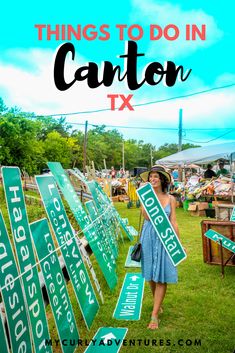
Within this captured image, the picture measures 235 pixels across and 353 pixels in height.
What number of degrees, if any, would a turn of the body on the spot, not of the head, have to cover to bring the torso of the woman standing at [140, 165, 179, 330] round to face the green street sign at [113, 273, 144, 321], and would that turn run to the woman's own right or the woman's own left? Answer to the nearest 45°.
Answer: approximately 135° to the woman's own right

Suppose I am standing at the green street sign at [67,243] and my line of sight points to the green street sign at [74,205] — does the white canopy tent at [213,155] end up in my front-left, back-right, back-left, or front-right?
front-right

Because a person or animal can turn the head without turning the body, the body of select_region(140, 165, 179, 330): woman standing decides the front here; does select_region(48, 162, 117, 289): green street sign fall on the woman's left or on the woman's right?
on the woman's right

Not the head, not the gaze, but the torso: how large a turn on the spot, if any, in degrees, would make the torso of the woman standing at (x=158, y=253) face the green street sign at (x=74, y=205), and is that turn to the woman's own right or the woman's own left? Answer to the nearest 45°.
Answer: approximately 135° to the woman's own right

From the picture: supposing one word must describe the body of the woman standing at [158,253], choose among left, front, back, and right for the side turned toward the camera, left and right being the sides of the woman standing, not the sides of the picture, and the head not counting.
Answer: front

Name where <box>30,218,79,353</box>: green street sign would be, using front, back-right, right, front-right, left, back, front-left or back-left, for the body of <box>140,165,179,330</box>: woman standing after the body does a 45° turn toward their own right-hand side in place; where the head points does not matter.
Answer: front

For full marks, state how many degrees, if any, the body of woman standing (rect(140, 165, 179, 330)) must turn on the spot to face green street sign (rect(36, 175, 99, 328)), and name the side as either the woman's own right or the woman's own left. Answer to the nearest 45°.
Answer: approximately 45° to the woman's own right

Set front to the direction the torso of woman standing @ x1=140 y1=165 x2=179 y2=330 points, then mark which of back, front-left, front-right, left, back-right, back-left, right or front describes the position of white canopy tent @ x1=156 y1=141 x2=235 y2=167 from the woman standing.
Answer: back

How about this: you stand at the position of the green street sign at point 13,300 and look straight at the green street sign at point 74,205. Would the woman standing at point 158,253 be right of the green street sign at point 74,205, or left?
right

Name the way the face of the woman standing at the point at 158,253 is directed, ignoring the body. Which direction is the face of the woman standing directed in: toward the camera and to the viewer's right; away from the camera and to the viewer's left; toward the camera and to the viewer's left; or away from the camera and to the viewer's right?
toward the camera and to the viewer's left
